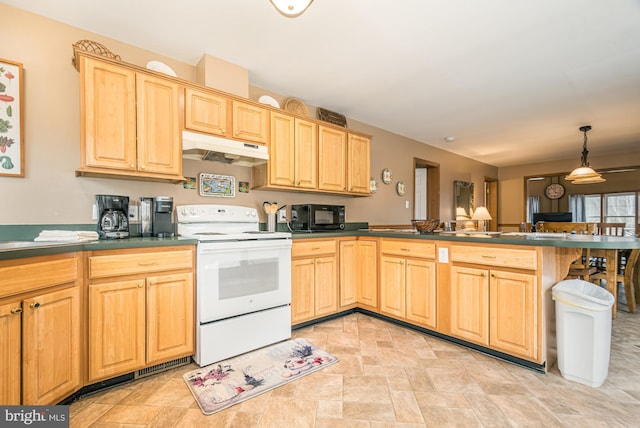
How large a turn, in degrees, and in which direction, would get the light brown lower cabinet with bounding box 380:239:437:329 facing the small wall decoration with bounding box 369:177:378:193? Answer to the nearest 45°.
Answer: approximately 135° to its right

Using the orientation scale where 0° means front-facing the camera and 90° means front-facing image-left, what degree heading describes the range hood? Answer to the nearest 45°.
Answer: approximately 315°

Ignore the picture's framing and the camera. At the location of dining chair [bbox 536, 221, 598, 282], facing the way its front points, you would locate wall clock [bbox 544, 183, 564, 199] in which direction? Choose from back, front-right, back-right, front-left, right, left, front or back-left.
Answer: back

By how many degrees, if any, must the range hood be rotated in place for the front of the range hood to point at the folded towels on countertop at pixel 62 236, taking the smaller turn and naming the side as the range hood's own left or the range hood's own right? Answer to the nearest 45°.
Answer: approximately 90° to the range hood's own right

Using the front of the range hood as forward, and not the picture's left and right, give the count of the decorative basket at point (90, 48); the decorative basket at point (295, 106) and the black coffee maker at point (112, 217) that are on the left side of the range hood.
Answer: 1

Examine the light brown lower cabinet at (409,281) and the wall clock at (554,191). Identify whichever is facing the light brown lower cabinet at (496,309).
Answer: the wall clock

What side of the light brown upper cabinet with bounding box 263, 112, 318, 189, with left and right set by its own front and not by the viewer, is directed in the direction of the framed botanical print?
right

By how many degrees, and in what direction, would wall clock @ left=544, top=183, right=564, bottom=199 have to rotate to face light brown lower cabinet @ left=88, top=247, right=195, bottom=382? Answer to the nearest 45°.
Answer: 0° — it already faces it

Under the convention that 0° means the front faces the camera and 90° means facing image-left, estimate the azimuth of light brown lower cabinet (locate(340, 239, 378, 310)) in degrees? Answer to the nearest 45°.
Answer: approximately 0°

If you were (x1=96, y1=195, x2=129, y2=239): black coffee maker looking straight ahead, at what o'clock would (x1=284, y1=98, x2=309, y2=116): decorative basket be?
The decorative basket is roughly at 9 o'clock from the black coffee maker.

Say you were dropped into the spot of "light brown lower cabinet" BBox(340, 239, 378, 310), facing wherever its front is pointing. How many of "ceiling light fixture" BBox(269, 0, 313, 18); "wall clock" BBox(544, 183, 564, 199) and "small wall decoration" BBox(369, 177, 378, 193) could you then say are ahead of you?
1

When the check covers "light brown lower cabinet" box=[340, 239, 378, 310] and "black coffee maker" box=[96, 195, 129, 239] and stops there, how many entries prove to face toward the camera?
2

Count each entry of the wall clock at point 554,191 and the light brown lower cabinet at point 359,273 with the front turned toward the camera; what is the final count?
2

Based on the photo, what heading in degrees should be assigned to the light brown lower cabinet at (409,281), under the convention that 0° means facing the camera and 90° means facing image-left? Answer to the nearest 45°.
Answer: approximately 45°
